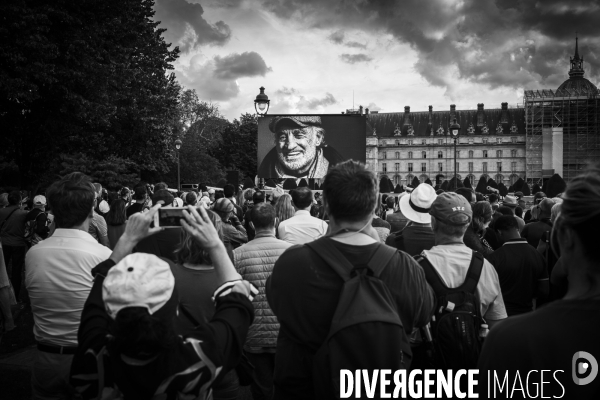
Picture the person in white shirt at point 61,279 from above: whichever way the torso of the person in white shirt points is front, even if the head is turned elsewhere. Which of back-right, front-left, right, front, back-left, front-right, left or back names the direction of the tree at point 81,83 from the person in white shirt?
front-left

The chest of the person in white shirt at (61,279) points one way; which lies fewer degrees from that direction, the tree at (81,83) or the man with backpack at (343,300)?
the tree

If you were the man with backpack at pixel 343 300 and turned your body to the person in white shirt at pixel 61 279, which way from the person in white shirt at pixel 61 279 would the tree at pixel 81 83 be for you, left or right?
right

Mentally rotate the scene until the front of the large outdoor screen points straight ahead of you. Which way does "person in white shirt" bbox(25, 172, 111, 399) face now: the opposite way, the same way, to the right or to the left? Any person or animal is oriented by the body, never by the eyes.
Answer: the opposite way

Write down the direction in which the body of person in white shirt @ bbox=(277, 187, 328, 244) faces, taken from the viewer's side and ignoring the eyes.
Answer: away from the camera

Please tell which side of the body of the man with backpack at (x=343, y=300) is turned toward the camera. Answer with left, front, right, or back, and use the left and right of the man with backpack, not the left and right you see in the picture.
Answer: back

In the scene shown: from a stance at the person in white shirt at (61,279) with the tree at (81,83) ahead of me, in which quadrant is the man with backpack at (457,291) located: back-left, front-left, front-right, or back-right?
back-right

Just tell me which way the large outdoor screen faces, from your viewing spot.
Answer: facing the viewer

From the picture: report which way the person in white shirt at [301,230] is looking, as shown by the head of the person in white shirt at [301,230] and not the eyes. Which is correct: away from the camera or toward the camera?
away from the camera

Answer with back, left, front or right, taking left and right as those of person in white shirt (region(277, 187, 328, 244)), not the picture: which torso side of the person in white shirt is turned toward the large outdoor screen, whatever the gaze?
front

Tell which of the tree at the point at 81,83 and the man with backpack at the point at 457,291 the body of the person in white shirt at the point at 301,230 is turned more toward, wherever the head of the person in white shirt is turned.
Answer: the tree

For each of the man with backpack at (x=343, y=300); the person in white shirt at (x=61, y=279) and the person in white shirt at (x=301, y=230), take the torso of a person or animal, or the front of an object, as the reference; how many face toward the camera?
0

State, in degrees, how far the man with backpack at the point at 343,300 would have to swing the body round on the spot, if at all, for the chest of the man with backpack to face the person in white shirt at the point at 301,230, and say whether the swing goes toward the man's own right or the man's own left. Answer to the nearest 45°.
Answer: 0° — they already face them

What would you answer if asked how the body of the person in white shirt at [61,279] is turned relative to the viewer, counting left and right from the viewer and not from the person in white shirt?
facing away from the viewer and to the right of the viewer

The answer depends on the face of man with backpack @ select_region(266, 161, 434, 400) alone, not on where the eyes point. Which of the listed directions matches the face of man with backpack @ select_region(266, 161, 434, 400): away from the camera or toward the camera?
away from the camera

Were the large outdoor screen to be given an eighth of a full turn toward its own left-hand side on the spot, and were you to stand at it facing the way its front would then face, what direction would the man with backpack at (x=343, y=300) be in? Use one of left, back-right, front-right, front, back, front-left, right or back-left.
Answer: front-right
